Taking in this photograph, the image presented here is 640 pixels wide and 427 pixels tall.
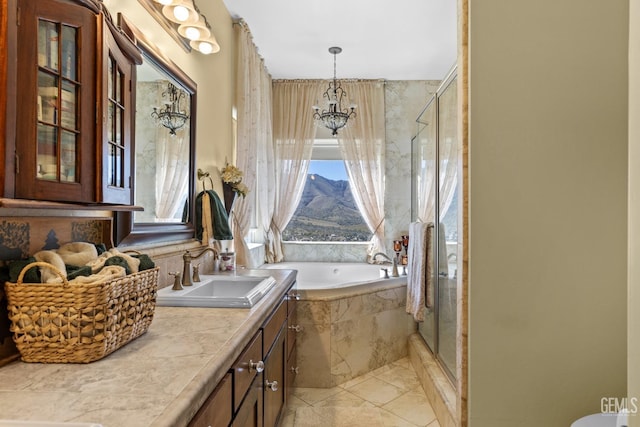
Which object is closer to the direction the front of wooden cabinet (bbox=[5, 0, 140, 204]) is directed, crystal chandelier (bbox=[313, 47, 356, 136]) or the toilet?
the toilet

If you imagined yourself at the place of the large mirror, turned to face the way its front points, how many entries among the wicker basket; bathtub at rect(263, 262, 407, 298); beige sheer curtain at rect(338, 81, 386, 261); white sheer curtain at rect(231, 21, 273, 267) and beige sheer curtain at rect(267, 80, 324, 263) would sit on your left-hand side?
4

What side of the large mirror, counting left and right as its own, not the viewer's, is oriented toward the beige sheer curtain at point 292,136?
left

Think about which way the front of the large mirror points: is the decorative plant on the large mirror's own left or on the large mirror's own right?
on the large mirror's own left

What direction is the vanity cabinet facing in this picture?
to the viewer's right

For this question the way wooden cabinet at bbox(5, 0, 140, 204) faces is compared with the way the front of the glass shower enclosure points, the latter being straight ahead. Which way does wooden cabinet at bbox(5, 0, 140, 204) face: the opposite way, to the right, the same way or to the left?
the opposite way
